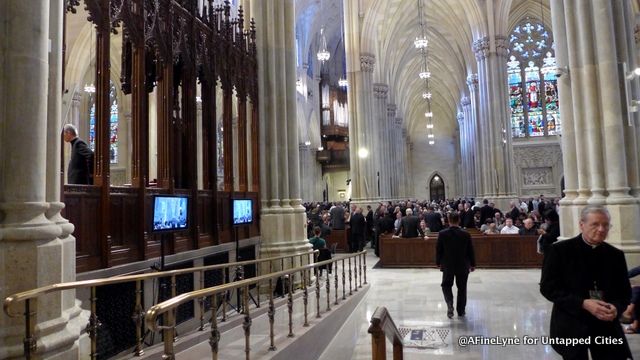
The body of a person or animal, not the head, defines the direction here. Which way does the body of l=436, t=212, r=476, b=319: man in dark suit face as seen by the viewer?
away from the camera

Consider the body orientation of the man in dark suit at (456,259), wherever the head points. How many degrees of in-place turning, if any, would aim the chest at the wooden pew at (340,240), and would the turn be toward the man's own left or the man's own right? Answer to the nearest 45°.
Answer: approximately 45° to the man's own left

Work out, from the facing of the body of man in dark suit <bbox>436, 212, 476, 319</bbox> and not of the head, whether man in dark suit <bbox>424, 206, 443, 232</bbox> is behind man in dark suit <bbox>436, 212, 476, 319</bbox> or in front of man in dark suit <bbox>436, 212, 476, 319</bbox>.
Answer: in front

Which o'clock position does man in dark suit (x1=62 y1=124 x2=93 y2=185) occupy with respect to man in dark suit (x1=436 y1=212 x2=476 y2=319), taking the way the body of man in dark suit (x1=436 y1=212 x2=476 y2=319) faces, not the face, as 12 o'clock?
man in dark suit (x1=62 y1=124 x2=93 y2=185) is roughly at 8 o'clock from man in dark suit (x1=436 y1=212 x2=476 y2=319).

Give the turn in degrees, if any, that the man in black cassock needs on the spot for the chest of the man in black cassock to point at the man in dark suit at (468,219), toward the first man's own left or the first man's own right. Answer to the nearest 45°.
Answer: approximately 135° to the first man's own left

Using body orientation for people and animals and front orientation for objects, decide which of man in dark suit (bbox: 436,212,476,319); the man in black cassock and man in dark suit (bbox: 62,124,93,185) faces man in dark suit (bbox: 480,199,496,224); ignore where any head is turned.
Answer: man in dark suit (bbox: 436,212,476,319)

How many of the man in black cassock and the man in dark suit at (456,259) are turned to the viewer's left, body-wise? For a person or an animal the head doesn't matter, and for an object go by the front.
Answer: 0

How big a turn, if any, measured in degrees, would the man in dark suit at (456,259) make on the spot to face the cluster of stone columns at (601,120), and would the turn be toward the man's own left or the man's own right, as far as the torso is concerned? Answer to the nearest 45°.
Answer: approximately 45° to the man's own right

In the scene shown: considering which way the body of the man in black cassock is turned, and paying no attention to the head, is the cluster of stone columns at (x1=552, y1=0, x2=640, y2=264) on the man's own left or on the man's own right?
on the man's own left

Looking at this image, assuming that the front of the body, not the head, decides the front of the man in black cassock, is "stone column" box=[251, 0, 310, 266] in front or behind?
behind

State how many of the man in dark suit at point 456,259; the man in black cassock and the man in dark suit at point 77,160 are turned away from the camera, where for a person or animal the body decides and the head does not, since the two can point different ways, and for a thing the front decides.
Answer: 1

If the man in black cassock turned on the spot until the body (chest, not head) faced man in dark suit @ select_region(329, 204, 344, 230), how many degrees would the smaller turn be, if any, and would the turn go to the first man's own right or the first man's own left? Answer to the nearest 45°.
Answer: approximately 180°

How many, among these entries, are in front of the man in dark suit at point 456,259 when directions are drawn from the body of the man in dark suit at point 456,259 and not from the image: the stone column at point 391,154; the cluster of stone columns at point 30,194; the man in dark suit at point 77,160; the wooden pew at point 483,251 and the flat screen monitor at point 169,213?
2
